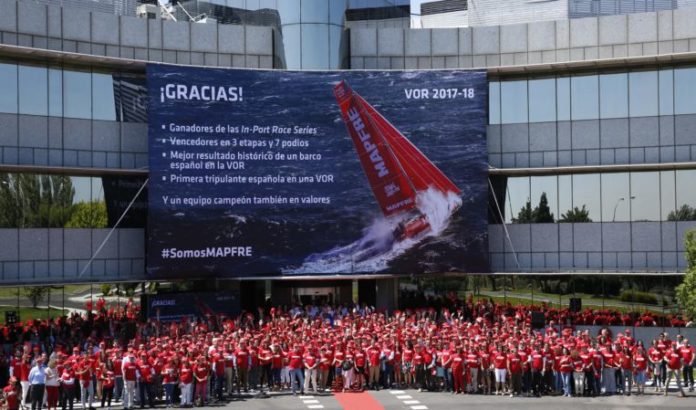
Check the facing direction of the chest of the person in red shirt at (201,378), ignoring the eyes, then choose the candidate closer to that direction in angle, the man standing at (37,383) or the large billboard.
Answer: the man standing

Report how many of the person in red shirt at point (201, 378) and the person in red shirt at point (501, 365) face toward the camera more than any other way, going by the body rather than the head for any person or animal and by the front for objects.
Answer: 2

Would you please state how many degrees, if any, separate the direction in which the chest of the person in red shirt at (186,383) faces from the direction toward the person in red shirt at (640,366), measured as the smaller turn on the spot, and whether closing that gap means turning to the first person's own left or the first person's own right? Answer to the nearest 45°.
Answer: approximately 90° to the first person's own left

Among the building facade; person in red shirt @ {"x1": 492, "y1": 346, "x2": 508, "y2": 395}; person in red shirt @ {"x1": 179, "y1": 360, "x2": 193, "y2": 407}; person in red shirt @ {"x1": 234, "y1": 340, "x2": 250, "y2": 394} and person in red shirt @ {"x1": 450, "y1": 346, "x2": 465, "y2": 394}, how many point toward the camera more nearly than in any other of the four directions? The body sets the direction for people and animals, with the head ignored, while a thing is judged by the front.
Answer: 5

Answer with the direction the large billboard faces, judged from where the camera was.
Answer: facing the viewer

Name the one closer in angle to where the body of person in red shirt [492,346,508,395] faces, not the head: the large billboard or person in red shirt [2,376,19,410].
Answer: the person in red shirt

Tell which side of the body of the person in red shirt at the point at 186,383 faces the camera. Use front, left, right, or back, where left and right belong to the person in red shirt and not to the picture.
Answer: front

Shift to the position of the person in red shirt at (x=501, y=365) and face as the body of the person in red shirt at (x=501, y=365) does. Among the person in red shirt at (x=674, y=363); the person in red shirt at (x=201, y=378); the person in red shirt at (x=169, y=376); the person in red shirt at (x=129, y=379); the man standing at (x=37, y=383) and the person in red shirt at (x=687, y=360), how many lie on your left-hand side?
2

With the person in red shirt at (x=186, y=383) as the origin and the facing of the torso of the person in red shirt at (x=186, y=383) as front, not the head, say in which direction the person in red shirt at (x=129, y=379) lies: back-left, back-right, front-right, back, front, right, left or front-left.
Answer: right

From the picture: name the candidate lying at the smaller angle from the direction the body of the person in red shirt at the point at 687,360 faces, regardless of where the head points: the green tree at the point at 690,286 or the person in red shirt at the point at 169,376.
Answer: the person in red shirt

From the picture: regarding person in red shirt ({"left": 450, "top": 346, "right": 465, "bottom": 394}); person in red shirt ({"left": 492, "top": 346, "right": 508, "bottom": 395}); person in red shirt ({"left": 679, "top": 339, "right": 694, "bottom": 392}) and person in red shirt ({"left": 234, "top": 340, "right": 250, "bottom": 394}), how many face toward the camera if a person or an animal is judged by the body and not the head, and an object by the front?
4

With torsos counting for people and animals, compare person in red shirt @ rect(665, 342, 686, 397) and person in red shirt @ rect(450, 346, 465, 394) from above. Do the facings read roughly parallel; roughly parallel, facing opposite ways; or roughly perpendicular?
roughly parallel

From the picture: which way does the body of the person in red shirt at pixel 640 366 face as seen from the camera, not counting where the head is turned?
toward the camera

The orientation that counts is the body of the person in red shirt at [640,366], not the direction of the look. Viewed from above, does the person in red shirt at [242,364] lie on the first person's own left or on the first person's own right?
on the first person's own right

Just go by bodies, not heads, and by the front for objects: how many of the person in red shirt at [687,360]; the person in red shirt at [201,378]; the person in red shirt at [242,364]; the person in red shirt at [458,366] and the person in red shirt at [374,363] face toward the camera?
5
